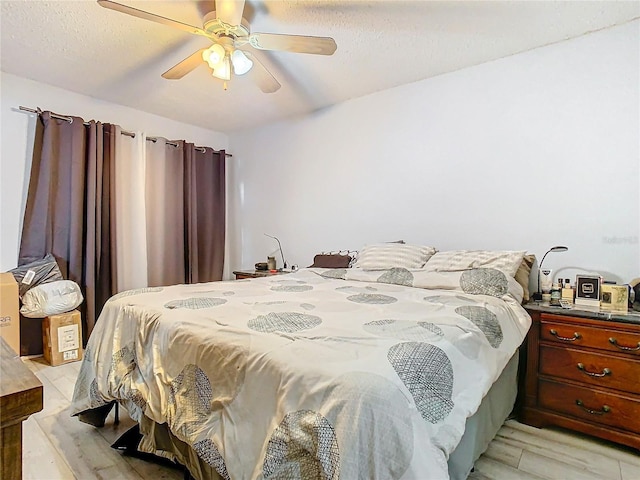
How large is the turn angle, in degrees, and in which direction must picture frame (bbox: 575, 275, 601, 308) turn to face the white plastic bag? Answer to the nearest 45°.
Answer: approximately 45° to its right

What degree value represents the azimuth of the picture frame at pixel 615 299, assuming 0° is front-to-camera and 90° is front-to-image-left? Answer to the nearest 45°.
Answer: approximately 45°

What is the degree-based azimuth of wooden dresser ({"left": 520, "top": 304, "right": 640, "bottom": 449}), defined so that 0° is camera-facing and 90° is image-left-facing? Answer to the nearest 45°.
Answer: approximately 45°

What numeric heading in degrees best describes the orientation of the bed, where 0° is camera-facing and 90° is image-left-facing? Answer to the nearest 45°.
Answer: approximately 45°

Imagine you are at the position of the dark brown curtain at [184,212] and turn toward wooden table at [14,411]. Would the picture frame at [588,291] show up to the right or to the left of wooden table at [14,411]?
left

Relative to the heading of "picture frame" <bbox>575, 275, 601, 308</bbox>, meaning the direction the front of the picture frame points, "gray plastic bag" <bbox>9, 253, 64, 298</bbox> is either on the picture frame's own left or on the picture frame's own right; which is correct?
on the picture frame's own right

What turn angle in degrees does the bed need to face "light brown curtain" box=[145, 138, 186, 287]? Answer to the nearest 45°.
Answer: approximately 90° to its right
